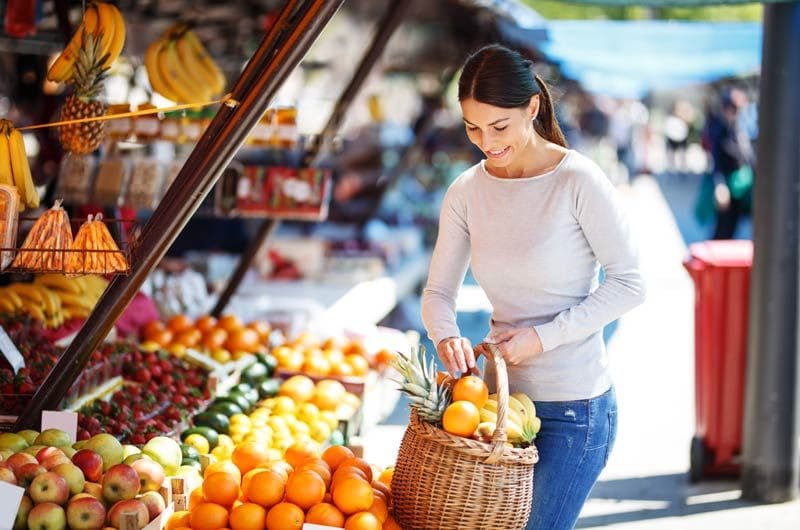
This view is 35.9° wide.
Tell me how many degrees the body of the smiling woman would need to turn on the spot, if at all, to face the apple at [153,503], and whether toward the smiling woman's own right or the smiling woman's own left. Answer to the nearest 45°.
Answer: approximately 45° to the smiling woman's own right

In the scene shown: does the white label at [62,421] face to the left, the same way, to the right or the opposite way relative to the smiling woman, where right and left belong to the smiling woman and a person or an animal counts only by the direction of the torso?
to the left

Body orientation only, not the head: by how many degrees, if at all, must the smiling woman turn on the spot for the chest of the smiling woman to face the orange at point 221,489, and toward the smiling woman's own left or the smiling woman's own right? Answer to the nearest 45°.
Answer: approximately 45° to the smiling woman's own right

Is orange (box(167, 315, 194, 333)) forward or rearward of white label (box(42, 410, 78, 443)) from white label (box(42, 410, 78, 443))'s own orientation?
rearward

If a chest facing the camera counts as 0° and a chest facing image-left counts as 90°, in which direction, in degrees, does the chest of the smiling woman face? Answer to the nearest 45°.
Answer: approximately 45°

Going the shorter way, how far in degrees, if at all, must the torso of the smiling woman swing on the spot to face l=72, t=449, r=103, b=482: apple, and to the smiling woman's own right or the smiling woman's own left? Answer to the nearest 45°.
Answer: approximately 45° to the smiling woman's own right

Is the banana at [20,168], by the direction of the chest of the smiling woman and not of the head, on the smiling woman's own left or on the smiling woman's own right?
on the smiling woman's own right

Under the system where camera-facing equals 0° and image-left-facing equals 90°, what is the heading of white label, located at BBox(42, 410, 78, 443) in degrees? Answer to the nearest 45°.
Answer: approximately 0°

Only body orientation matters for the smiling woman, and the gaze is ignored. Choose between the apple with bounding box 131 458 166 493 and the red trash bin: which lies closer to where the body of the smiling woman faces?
the apple
